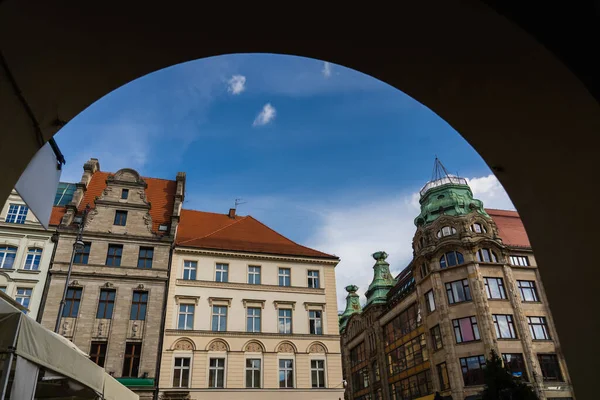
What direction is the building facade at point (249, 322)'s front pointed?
toward the camera

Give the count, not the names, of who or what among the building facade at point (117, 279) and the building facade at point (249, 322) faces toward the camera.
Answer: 2

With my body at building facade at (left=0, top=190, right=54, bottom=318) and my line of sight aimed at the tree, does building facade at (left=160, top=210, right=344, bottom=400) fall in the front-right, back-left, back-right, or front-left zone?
front-left

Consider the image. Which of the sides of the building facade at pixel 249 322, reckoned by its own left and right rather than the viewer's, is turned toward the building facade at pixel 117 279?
right

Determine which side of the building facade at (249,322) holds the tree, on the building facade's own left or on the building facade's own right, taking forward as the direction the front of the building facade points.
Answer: on the building facade's own left

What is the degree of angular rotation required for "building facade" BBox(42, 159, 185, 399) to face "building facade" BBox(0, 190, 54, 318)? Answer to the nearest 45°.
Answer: approximately 90° to its right

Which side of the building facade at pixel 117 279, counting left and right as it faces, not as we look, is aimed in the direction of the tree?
left

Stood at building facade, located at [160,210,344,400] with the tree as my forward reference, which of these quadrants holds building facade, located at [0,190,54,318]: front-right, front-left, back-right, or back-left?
back-right
